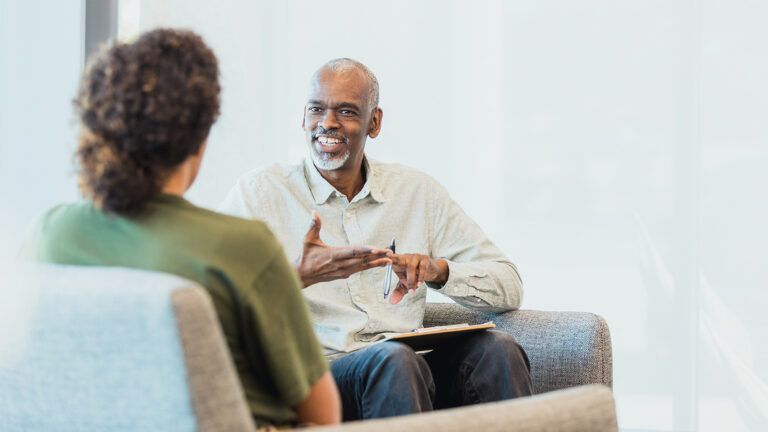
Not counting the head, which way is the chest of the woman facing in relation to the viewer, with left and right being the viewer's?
facing away from the viewer and to the right of the viewer

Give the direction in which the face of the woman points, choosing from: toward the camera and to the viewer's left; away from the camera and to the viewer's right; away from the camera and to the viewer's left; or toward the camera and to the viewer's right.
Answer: away from the camera and to the viewer's right

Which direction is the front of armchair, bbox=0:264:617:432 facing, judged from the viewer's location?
facing away from the viewer and to the right of the viewer
